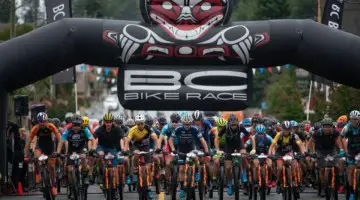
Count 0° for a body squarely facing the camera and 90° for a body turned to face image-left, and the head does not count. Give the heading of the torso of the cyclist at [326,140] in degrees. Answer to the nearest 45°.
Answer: approximately 0°

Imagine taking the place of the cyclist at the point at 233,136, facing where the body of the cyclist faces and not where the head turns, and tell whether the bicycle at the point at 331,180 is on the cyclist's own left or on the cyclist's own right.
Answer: on the cyclist's own left

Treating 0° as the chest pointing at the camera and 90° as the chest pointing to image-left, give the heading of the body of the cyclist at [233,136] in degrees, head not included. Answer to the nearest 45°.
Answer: approximately 0°

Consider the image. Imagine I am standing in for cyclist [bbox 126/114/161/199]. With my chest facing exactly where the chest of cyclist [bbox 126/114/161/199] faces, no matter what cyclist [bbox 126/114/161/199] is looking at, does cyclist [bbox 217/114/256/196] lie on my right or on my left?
on my left

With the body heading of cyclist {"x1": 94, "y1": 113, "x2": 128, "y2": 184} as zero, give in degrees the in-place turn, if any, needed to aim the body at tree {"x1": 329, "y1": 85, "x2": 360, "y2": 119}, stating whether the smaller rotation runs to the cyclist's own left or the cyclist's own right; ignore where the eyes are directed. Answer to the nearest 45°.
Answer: approximately 135° to the cyclist's own left

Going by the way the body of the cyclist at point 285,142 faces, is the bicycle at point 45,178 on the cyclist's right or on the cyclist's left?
on the cyclist's right

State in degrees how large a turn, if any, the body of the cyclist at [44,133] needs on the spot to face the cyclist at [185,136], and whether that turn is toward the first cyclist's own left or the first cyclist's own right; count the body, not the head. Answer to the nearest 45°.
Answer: approximately 90° to the first cyclist's own left
